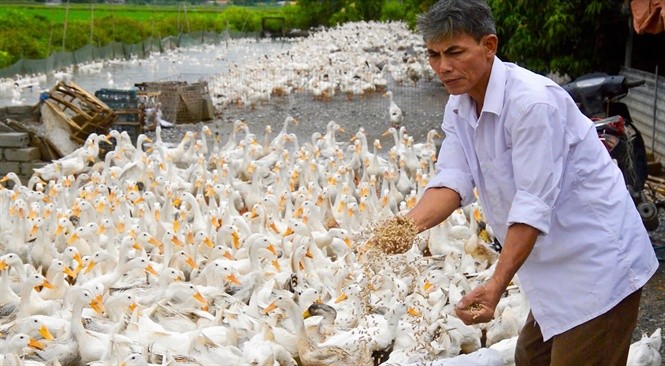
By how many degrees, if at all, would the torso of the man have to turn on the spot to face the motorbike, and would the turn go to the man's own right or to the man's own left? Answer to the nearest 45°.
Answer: approximately 135° to the man's own right

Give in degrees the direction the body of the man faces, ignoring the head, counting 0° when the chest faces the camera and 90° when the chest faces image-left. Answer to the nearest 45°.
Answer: approximately 45°

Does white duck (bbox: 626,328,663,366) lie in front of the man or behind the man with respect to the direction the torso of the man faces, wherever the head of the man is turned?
behind

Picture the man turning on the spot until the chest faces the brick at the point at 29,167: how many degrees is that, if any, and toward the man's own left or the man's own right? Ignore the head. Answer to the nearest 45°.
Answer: approximately 90° to the man's own right

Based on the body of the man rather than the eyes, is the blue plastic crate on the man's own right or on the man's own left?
on the man's own right

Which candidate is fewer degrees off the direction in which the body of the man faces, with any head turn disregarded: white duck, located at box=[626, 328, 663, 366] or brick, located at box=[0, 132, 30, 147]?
the brick

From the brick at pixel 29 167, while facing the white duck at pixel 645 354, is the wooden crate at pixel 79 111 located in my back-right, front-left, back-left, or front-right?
back-left

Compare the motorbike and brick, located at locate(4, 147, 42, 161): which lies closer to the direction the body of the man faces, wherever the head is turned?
the brick

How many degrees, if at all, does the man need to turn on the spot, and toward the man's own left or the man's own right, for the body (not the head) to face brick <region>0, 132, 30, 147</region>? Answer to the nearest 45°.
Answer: approximately 90° to the man's own right
